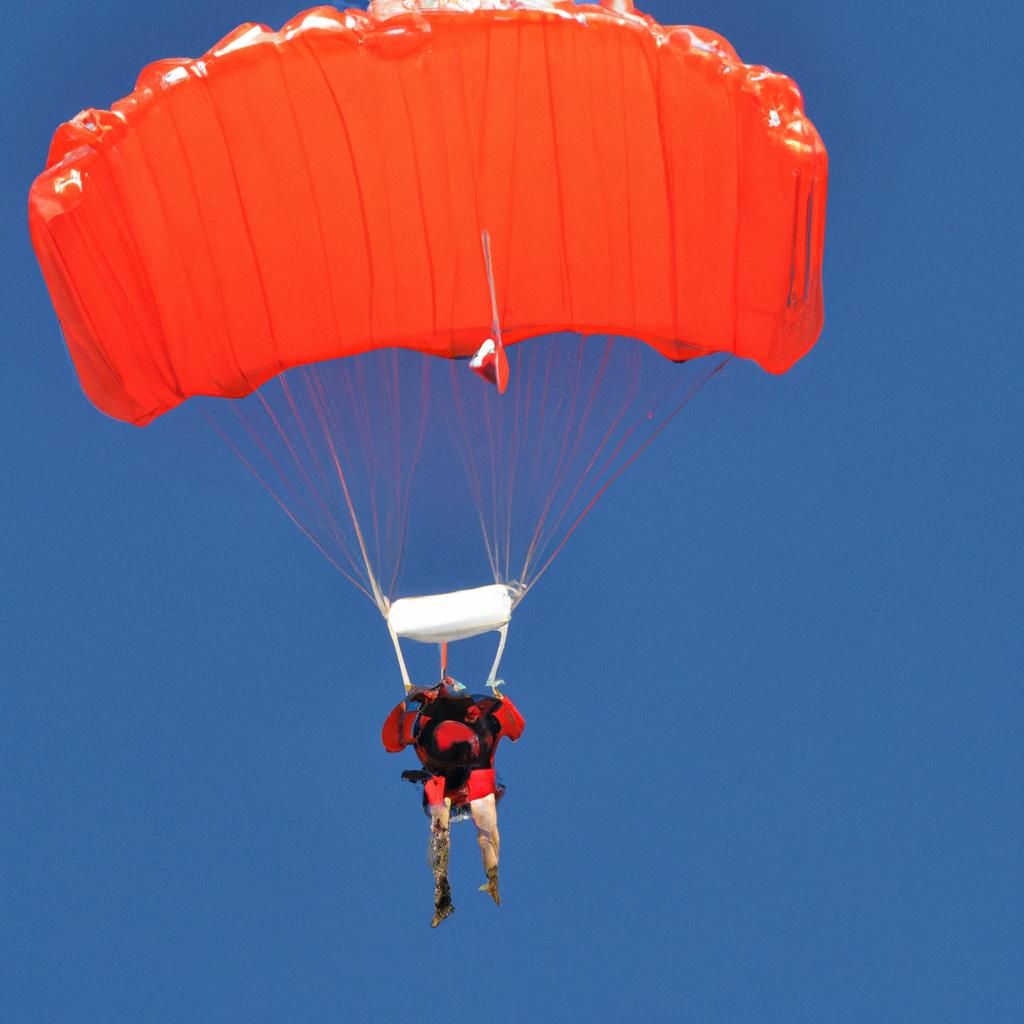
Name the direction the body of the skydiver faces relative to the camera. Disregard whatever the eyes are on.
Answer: away from the camera
